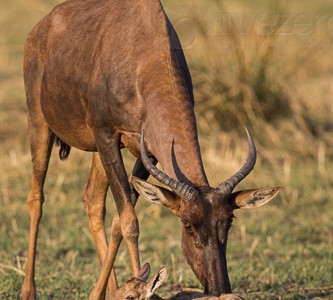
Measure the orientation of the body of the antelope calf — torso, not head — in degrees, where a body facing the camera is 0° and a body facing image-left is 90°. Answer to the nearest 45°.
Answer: approximately 90°

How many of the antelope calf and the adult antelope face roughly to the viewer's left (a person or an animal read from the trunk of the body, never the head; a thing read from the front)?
1

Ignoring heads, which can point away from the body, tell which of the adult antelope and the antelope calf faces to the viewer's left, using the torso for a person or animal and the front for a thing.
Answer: the antelope calf

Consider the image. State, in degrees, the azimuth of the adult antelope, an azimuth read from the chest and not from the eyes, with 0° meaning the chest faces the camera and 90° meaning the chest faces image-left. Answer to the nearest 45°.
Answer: approximately 315°
